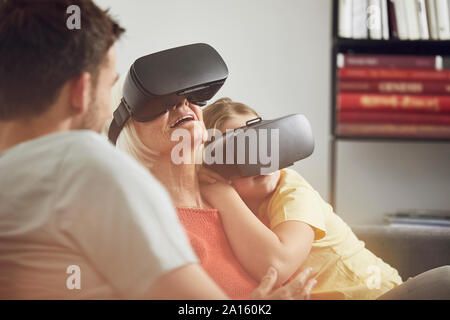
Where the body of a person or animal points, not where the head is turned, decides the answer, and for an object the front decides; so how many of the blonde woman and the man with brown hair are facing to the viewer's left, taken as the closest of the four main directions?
0

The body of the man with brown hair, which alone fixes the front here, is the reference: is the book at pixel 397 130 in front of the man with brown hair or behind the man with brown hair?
in front

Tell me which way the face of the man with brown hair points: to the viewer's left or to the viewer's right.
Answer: to the viewer's right

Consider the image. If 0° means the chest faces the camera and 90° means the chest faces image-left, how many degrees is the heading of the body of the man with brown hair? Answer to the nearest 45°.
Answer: approximately 225°

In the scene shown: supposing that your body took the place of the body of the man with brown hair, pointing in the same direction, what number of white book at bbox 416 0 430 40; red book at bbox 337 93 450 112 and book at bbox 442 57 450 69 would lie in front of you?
3

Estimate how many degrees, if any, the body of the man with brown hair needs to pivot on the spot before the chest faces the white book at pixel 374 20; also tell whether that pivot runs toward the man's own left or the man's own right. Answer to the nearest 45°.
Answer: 0° — they already face it

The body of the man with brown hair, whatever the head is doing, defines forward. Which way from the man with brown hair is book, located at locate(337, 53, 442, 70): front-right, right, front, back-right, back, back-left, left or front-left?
front

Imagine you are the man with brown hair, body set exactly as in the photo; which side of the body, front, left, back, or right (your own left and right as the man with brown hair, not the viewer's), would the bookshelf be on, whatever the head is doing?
front

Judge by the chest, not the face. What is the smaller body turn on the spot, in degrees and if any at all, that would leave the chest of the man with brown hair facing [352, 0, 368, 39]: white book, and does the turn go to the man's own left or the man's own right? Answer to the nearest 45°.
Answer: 0° — they already face it

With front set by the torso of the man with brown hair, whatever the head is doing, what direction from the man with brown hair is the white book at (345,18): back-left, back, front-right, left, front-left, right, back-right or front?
front

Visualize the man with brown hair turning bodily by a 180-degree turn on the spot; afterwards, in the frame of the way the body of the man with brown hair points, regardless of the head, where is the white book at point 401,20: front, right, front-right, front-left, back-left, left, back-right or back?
back
